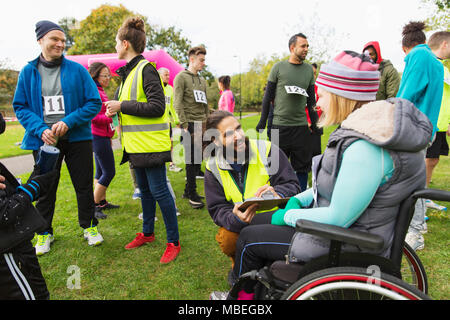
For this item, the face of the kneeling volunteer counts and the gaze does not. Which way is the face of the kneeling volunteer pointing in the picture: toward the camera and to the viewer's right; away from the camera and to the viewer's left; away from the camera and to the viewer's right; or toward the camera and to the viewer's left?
toward the camera and to the viewer's right

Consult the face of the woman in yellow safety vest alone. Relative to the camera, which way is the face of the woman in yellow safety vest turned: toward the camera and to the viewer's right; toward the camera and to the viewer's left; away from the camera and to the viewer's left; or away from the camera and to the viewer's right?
away from the camera and to the viewer's left

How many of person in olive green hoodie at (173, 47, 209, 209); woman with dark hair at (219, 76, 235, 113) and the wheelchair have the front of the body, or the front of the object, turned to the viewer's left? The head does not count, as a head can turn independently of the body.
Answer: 2

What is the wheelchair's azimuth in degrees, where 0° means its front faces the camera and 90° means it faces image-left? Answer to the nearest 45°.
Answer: approximately 90°

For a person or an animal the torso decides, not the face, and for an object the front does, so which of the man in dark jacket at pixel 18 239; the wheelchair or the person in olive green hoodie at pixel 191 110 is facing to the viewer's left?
the wheelchair

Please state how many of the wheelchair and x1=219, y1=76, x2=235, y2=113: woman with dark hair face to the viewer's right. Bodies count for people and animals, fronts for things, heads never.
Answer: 0

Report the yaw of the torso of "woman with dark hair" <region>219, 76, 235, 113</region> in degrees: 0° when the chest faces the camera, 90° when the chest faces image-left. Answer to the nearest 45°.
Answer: approximately 90°

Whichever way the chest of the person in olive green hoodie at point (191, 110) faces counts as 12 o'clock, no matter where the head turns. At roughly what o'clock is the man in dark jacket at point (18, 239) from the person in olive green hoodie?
The man in dark jacket is roughly at 2 o'clock from the person in olive green hoodie.

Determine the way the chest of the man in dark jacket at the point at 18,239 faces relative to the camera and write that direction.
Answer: to the viewer's right

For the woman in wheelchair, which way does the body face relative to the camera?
to the viewer's left
